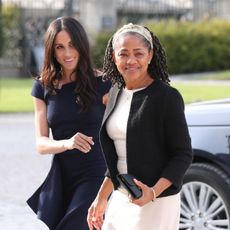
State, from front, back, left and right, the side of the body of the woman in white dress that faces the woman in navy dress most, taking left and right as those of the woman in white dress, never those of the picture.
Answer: right

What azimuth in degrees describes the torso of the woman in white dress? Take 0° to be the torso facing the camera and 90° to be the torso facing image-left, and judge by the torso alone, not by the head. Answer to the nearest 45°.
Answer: approximately 45°
